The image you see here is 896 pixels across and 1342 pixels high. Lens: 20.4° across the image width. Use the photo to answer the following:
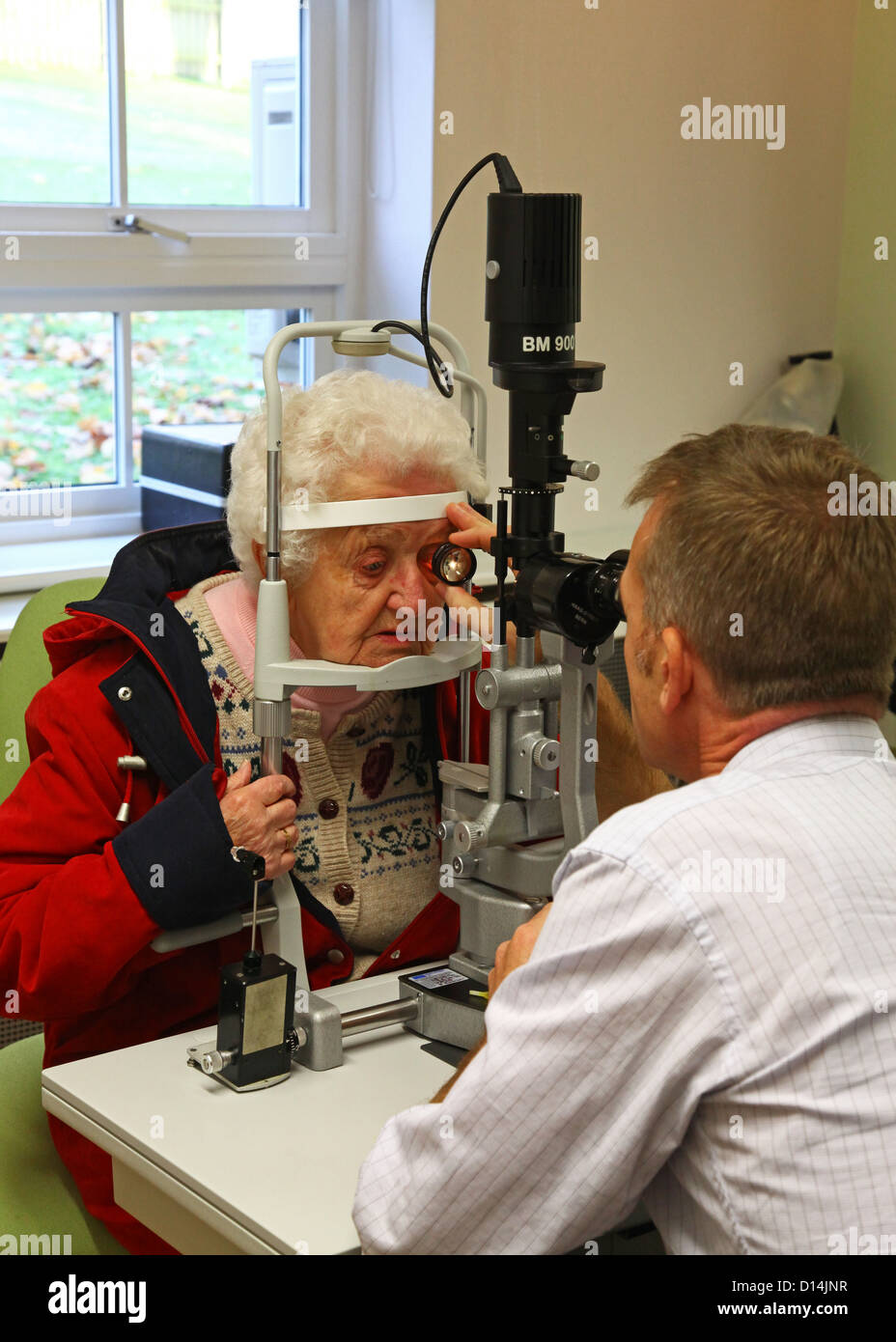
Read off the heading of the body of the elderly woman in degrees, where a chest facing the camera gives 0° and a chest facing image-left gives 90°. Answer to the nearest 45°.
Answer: approximately 315°

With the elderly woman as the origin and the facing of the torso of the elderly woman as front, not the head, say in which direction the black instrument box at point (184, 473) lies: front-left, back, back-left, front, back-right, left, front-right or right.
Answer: back-left

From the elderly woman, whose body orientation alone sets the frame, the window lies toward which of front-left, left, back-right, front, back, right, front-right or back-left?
back-left
